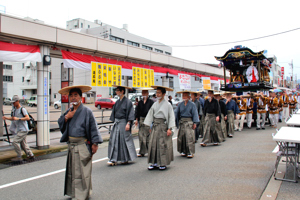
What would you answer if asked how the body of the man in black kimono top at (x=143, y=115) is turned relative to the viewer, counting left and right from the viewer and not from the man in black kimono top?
facing the viewer and to the left of the viewer

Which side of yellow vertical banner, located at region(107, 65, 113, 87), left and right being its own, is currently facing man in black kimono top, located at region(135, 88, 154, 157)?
front

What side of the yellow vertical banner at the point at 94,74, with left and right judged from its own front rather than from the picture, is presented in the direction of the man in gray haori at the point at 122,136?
front

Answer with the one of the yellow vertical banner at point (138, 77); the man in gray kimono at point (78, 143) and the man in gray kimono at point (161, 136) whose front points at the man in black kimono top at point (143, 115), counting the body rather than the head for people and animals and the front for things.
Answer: the yellow vertical banner

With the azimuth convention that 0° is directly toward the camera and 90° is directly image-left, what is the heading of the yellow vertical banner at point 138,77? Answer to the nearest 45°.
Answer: approximately 0°

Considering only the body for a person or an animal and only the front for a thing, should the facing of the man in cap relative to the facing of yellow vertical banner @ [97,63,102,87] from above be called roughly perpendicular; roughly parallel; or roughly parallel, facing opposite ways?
roughly perpendicular

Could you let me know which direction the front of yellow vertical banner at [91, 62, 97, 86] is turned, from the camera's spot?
facing the viewer

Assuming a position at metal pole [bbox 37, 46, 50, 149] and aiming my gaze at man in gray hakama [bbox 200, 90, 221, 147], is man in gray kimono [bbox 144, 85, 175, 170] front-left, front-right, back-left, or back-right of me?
front-right

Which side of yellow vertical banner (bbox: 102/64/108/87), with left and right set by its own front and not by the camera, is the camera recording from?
front

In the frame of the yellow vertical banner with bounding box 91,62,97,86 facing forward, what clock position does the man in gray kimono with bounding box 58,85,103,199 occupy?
The man in gray kimono is roughly at 2 o'clock from the yellow vertical banner.

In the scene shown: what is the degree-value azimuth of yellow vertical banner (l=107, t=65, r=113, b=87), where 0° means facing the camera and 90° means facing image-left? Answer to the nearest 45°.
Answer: approximately 0°

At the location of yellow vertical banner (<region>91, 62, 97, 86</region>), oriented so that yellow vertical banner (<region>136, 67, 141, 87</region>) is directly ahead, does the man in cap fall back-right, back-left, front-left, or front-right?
back-right
